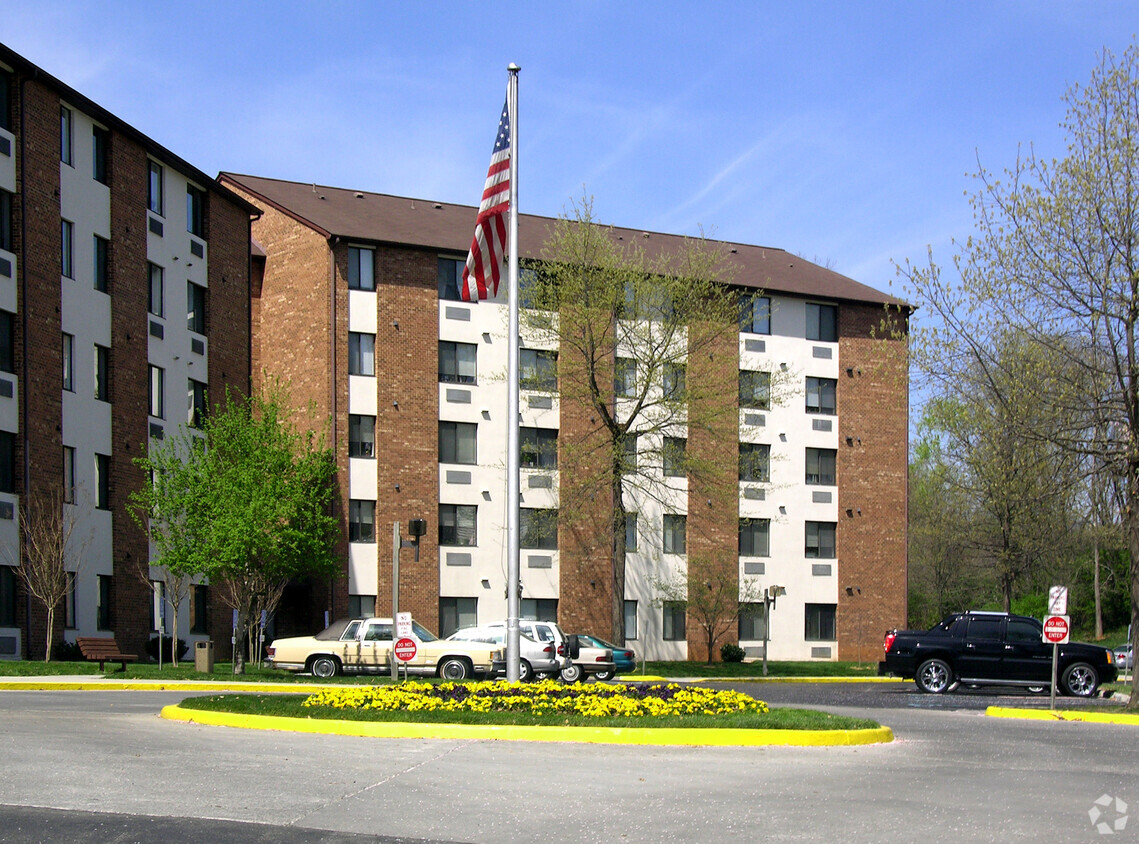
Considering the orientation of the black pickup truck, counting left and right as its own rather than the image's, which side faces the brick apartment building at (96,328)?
back

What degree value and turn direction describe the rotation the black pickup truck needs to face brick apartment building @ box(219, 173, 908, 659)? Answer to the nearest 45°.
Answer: approximately 135° to its left

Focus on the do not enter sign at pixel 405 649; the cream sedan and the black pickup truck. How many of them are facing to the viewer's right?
2

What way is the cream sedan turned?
to the viewer's right

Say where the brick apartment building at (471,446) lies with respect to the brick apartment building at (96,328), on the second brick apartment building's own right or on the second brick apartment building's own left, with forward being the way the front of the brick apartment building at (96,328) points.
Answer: on the second brick apartment building's own left

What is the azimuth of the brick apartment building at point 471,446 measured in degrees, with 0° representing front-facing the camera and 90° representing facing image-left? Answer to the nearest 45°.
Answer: approximately 0°

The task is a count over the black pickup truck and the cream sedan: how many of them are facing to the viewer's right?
2

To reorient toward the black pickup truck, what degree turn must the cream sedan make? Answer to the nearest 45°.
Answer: approximately 45° to its right

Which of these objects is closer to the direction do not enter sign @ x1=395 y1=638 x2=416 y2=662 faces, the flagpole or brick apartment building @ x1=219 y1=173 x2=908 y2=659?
the flagpole

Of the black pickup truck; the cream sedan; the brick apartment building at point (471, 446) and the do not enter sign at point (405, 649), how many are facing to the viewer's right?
2

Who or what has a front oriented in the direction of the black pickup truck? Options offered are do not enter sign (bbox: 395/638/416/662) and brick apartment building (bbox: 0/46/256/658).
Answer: the brick apartment building
